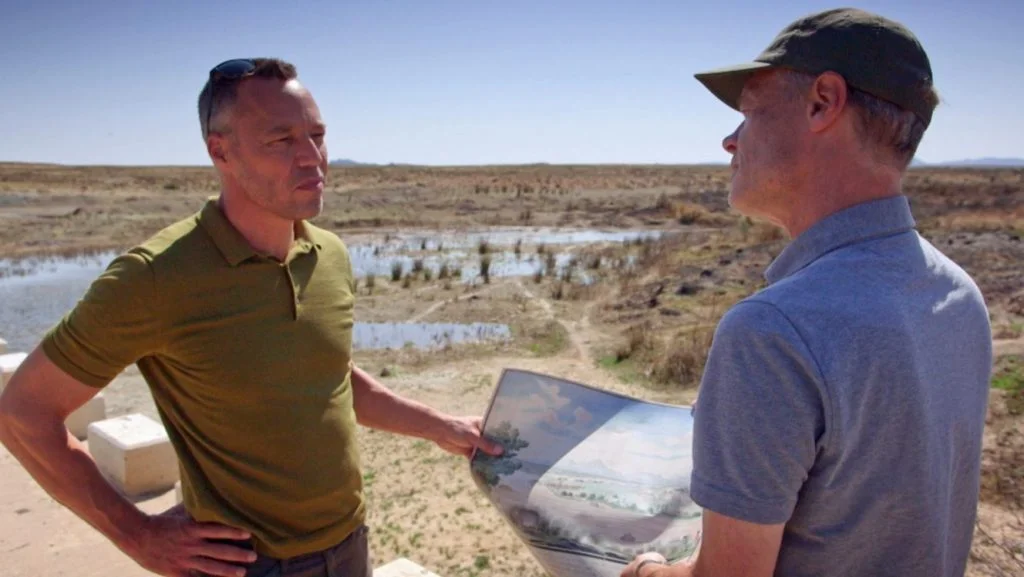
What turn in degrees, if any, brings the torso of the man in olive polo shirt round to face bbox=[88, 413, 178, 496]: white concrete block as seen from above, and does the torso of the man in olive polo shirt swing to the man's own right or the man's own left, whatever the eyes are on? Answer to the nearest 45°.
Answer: approximately 135° to the man's own left

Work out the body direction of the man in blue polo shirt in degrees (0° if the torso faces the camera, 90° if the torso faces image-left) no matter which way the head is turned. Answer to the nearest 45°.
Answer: approximately 135°

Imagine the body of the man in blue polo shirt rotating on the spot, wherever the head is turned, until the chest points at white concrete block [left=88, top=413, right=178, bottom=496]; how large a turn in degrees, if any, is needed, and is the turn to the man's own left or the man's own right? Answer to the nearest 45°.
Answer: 0° — they already face it

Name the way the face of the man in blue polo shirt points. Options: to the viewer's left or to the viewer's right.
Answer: to the viewer's left

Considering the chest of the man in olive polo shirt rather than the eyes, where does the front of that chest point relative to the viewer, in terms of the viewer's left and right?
facing the viewer and to the right of the viewer

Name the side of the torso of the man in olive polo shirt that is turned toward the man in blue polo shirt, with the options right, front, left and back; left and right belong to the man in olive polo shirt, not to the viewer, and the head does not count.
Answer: front

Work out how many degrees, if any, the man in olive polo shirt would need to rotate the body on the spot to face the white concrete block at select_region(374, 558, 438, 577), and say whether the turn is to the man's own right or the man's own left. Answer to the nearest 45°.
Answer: approximately 90° to the man's own left

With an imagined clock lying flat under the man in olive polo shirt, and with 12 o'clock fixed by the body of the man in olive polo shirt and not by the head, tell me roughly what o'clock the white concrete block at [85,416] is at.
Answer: The white concrete block is roughly at 7 o'clock from the man in olive polo shirt.

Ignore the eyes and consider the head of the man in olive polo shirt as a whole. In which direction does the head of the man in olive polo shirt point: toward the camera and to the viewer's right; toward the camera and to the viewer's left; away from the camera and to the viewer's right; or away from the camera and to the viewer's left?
toward the camera and to the viewer's right

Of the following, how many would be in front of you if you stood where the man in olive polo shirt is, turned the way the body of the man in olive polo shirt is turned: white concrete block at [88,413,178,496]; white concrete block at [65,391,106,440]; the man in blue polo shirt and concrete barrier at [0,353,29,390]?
1
